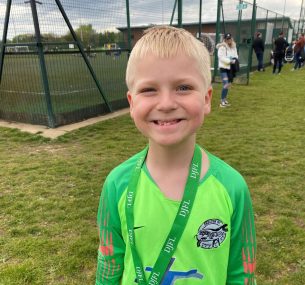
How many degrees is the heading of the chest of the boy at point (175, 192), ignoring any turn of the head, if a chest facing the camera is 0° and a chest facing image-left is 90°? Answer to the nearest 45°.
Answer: approximately 0°

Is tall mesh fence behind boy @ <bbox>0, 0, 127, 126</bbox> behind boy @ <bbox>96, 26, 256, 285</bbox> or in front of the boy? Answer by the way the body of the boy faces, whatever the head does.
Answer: behind

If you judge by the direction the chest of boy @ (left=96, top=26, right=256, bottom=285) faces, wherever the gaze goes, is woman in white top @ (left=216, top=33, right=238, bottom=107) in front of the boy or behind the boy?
behind

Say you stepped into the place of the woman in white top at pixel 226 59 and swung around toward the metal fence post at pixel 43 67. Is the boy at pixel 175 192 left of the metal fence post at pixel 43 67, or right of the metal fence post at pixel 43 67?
left

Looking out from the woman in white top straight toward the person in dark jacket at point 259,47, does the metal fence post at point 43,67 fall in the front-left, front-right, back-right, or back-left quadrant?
back-left

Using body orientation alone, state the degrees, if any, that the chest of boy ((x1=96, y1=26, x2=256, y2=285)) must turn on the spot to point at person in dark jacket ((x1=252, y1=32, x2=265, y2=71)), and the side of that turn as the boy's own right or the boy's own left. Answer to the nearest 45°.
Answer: approximately 180°
